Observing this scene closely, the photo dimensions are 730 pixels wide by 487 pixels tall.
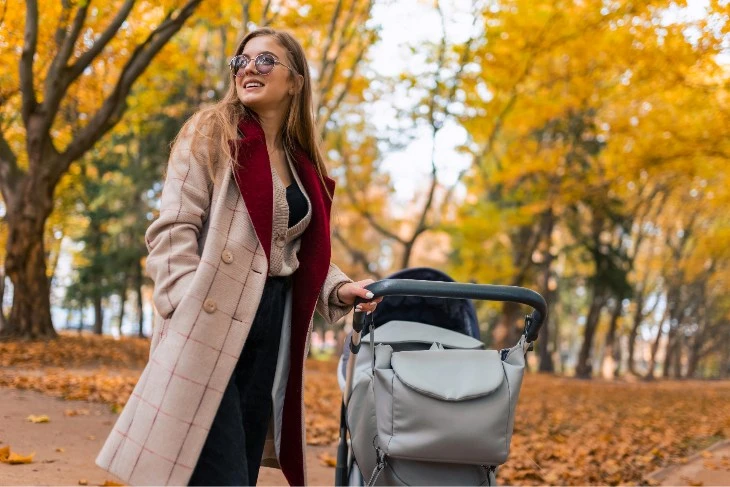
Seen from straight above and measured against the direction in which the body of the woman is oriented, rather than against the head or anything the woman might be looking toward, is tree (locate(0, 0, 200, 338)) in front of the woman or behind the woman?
behind

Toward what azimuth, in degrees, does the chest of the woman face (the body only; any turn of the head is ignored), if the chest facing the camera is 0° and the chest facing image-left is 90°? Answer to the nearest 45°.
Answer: approximately 315°
